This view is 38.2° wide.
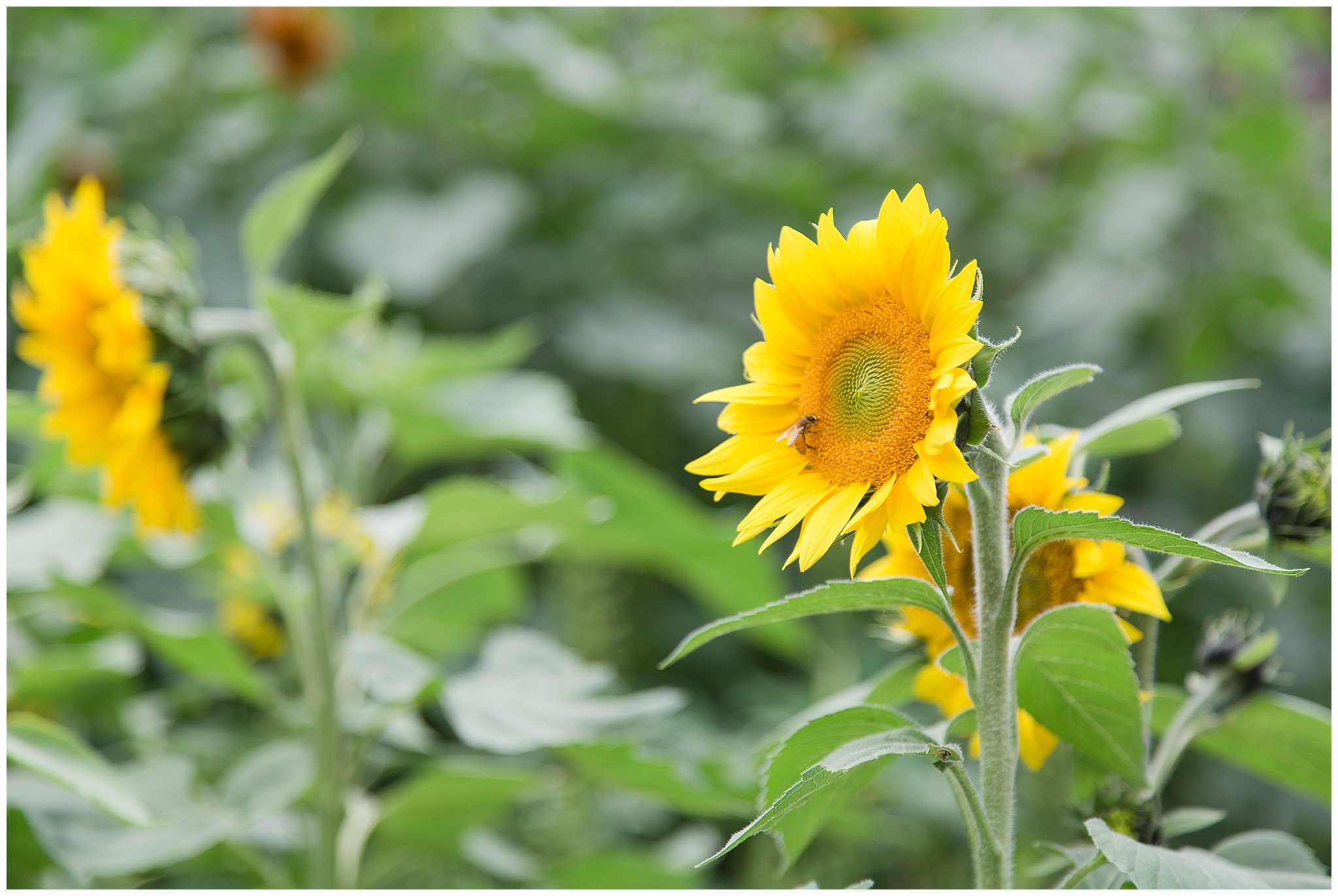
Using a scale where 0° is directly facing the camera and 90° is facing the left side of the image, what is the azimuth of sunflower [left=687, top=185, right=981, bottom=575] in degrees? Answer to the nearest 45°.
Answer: approximately 45°

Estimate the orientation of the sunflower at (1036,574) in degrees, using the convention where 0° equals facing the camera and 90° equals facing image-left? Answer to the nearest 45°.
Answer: approximately 0°
